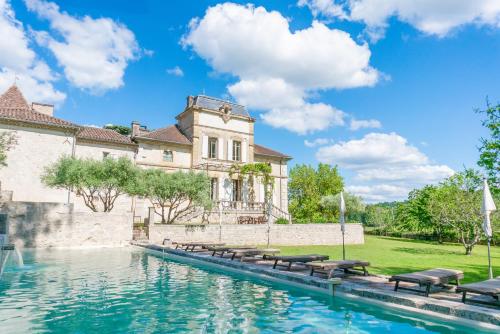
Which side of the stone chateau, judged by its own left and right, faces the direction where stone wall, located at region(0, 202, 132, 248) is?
right

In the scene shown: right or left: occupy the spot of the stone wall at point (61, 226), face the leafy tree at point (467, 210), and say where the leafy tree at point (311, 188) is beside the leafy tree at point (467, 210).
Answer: left

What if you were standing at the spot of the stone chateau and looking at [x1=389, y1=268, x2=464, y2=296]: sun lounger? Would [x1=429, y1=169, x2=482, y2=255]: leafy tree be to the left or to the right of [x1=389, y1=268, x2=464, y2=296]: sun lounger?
left

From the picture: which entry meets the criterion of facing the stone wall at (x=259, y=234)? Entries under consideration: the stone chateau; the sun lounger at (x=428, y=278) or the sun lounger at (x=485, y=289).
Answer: the stone chateau

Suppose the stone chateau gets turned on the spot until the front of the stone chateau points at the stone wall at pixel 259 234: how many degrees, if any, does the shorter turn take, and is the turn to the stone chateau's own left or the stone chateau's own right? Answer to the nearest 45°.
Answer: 0° — it already faces it

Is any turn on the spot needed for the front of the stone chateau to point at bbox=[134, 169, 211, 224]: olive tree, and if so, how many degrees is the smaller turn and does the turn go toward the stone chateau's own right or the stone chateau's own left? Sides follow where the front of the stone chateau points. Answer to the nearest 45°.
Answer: approximately 45° to the stone chateau's own right
